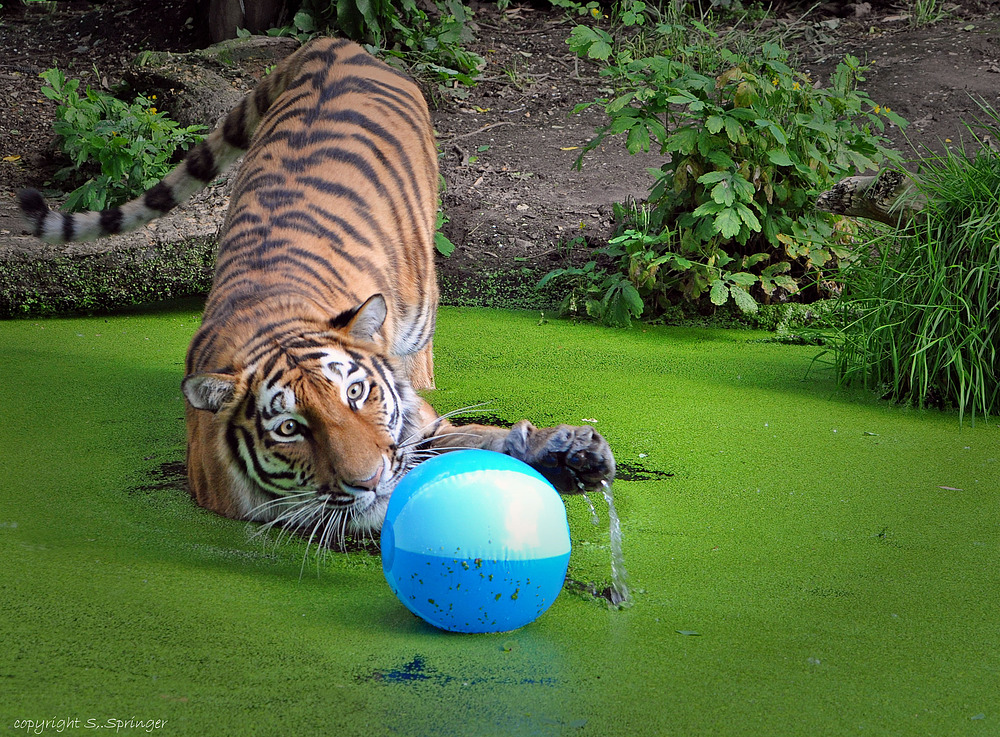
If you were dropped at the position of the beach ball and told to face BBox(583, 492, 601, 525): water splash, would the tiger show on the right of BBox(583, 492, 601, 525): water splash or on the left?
left

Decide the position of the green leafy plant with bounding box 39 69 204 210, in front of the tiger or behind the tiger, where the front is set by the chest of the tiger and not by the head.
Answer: behind

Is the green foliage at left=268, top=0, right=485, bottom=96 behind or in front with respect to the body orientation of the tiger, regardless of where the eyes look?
behind

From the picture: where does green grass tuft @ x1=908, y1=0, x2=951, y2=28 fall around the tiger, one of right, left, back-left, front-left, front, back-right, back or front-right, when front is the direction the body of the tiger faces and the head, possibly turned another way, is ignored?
back-left

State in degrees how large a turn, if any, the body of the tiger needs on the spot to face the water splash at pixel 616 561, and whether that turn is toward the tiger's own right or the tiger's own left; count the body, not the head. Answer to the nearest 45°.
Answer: approximately 45° to the tiger's own left

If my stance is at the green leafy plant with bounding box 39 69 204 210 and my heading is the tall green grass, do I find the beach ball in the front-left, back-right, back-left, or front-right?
front-right

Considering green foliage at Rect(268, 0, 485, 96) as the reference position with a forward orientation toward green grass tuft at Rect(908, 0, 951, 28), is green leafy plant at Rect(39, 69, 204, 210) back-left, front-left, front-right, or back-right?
back-right

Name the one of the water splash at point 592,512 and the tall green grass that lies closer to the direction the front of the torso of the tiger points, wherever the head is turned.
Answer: the water splash

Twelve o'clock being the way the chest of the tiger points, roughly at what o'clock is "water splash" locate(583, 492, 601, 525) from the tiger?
The water splash is roughly at 10 o'clock from the tiger.

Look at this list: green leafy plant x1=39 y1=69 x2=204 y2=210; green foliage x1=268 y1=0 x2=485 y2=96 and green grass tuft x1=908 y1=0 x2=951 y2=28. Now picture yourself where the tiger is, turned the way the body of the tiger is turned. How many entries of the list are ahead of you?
0

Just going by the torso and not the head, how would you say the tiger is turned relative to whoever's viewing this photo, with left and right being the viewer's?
facing the viewer

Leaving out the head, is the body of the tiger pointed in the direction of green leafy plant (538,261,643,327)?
no
